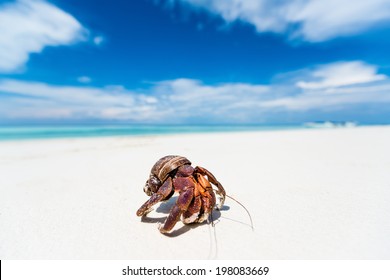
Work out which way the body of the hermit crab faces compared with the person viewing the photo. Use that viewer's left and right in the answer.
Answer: facing the viewer and to the right of the viewer
